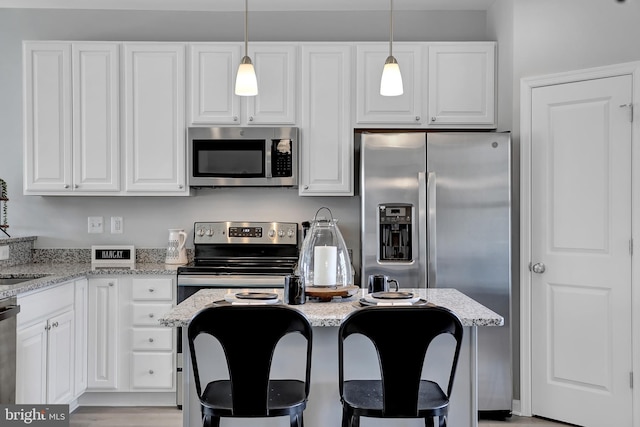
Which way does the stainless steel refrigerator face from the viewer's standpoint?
toward the camera

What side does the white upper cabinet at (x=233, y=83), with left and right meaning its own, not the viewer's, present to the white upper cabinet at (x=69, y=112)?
right

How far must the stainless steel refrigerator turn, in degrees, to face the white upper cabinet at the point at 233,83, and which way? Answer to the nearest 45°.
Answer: approximately 90° to its right

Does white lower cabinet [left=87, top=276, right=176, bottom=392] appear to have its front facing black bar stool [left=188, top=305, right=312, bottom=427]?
yes

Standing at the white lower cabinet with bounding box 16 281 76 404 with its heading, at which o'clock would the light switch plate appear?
The light switch plate is roughly at 8 o'clock from the white lower cabinet.

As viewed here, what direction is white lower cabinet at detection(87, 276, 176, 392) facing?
toward the camera

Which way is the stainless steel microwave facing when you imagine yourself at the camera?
facing the viewer

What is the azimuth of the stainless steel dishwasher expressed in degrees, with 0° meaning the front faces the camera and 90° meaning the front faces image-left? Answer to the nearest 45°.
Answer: approximately 315°

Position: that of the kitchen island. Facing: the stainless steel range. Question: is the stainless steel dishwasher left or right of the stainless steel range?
left
